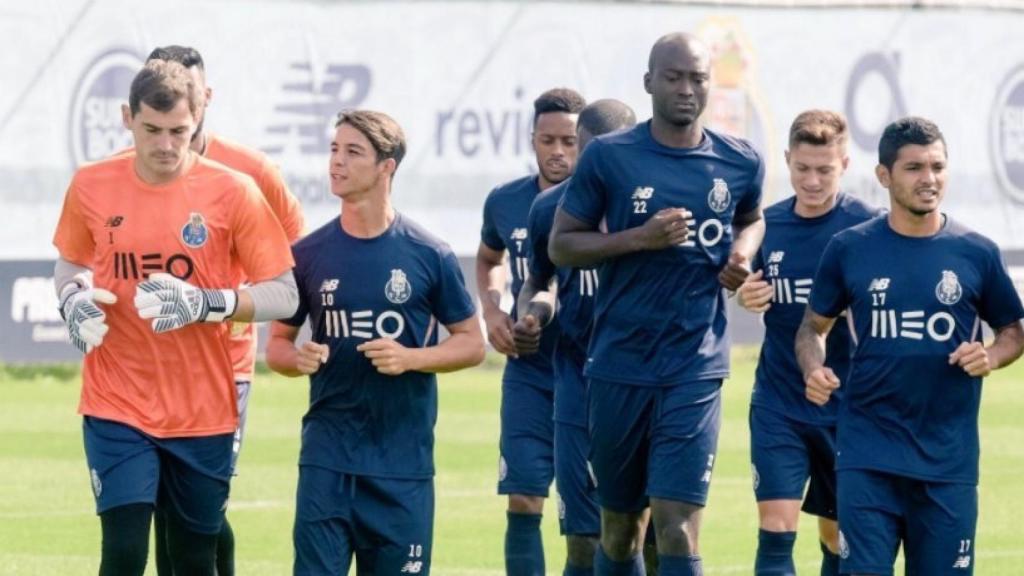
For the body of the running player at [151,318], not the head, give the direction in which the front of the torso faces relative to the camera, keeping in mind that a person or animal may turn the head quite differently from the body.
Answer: toward the camera

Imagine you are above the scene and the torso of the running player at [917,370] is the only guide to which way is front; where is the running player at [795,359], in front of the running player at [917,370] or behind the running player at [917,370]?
behind

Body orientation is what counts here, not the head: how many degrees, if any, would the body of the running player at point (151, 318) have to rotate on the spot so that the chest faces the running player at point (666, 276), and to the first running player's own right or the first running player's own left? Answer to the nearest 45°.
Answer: approximately 90° to the first running player's own left

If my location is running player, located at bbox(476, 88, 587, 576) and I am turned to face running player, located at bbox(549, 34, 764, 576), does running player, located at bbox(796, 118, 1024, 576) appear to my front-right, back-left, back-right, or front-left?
front-left

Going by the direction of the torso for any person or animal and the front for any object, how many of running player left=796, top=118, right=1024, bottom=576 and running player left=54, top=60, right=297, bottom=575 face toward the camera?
2

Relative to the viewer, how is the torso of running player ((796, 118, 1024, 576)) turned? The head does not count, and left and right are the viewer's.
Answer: facing the viewer

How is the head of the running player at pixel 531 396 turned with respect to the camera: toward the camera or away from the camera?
toward the camera

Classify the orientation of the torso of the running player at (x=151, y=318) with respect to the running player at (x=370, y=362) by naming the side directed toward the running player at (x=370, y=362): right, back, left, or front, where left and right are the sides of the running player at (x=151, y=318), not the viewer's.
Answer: left

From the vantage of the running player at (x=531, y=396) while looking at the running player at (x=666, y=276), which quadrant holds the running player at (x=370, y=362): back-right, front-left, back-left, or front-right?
front-right

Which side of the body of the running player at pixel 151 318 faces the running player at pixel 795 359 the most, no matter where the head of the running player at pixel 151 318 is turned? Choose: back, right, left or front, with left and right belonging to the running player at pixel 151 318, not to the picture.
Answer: left

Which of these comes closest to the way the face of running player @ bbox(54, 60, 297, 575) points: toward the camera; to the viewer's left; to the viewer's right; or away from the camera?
toward the camera
